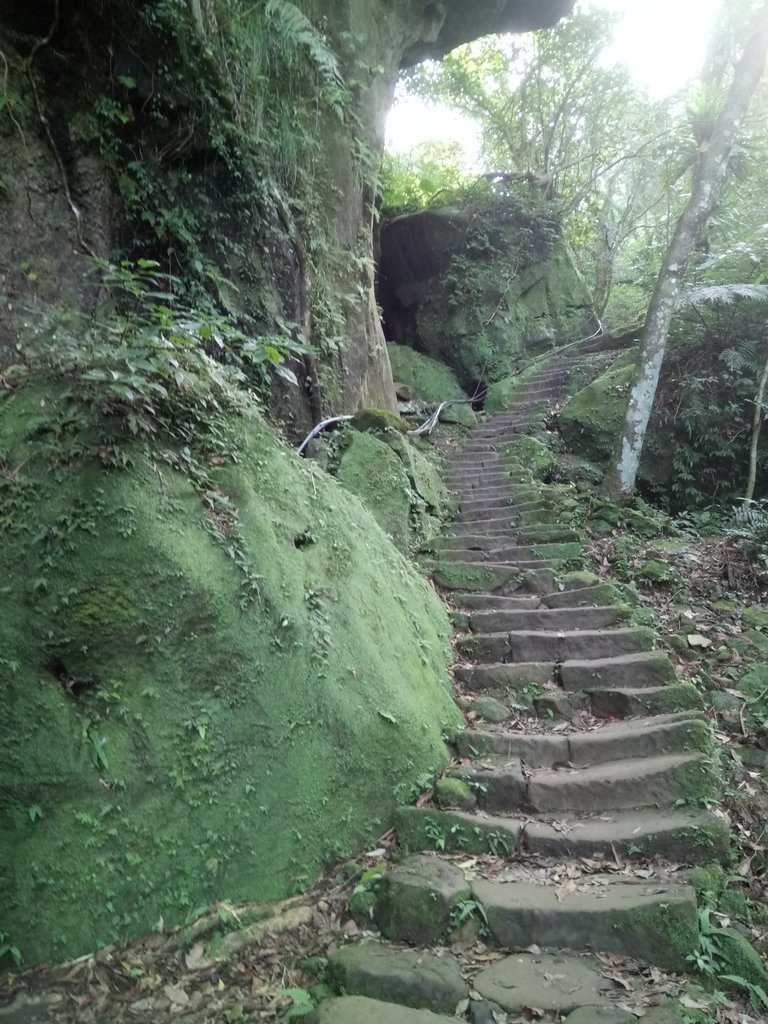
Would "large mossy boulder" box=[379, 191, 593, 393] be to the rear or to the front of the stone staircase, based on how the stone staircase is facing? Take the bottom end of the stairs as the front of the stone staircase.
to the rear

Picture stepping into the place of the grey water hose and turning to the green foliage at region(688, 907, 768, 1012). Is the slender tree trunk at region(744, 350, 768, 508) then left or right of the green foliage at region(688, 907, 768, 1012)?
left

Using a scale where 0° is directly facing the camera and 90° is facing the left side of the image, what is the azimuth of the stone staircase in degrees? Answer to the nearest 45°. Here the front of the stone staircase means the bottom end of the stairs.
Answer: approximately 0°

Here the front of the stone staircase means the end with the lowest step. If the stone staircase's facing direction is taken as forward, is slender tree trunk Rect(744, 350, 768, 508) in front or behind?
behind

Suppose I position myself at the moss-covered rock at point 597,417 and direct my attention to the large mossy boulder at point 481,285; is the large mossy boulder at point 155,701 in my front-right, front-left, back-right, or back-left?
back-left

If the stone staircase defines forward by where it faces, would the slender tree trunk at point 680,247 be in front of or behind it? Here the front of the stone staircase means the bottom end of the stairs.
behind

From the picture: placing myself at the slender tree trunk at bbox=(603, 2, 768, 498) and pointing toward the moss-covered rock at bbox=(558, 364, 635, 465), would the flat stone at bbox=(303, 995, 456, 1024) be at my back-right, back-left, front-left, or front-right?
back-left

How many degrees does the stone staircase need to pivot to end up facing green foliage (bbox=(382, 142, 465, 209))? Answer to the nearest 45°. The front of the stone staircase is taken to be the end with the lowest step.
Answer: approximately 180°
